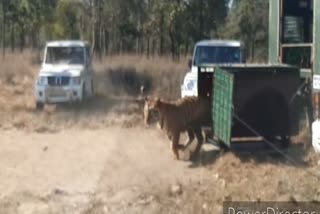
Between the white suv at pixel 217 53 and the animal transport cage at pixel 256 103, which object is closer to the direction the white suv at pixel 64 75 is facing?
the animal transport cage

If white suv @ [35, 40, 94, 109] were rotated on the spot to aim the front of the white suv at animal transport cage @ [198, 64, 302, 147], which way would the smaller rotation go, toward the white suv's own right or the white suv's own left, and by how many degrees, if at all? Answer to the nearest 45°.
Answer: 0° — it already faces it

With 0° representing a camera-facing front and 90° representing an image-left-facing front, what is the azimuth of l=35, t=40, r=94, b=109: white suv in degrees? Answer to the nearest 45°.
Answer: approximately 0°

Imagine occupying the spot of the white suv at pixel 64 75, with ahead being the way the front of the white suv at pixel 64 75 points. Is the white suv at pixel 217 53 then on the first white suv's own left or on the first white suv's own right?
on the first white suv's own left

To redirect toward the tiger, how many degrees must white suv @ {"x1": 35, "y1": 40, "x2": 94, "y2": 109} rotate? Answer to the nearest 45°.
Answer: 0° — it already faces it

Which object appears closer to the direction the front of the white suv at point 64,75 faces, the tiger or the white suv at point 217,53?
the tiger
